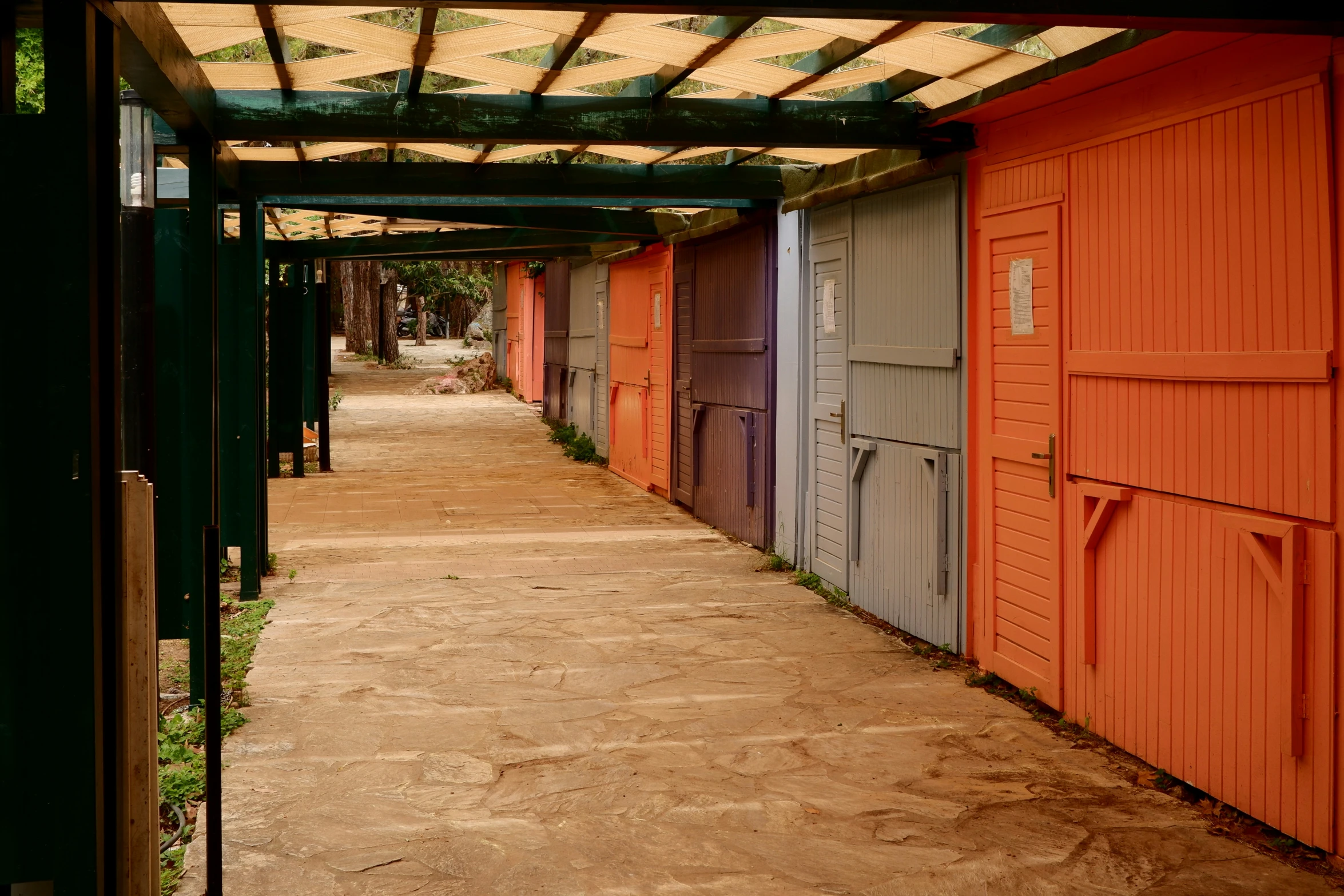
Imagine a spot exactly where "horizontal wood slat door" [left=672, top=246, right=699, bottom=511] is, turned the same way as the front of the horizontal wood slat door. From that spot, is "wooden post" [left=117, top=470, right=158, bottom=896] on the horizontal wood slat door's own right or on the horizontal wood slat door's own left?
on the horizontal wood slat door's own left

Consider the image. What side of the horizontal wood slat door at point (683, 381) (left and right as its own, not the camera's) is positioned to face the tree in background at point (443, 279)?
right

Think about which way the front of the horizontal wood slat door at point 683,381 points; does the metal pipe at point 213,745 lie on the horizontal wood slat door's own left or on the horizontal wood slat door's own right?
on the horizontal wood slat door's own left

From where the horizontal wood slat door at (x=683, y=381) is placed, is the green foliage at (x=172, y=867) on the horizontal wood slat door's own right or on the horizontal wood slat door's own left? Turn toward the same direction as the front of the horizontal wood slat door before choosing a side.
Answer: on the horizontal wood slat door's own left

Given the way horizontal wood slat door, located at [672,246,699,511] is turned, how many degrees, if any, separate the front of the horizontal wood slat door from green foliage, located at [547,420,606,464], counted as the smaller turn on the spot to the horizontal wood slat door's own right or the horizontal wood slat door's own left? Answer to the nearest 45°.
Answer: approximately 90° to the horizontal wood slat door's own right

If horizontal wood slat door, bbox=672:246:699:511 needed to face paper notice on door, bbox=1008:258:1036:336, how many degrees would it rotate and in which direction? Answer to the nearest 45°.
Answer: approximately 90° to its left

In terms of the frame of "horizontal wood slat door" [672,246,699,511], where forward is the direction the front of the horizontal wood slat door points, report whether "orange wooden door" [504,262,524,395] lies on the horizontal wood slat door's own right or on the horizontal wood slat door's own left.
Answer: on the horizontal wood slat door's own right

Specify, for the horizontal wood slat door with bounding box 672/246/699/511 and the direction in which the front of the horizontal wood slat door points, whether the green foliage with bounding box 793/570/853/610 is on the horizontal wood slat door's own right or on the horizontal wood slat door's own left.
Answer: on the horizontal wood slat door's own left

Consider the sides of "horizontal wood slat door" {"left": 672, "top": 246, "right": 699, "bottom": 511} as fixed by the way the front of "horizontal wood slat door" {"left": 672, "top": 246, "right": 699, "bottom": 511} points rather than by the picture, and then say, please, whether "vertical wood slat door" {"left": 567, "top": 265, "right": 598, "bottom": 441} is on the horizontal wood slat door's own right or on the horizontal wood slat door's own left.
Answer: on the horizontal wood slat door's own right

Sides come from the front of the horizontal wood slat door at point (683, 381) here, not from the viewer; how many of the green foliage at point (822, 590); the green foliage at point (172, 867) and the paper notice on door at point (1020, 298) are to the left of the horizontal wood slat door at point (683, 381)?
3

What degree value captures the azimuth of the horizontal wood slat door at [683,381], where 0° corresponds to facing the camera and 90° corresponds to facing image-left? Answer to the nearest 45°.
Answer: approximately 90°

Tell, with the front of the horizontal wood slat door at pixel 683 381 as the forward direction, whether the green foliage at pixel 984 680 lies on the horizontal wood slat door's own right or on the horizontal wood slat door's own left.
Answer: on the horizontal wood slat door's own left
